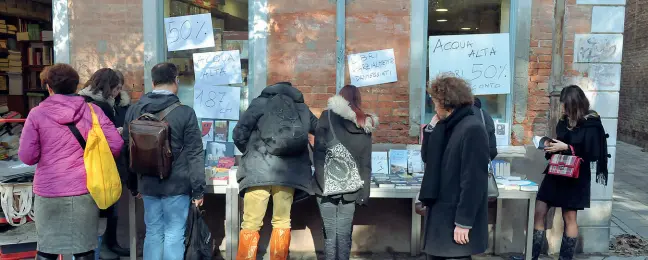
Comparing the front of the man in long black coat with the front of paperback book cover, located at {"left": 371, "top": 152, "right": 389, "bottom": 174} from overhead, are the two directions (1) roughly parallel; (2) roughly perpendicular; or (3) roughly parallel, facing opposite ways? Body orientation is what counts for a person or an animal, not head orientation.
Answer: roughly perpendicular

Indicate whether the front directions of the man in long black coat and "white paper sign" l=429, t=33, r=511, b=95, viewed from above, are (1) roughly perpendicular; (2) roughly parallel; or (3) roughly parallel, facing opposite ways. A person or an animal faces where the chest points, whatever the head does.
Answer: roughly perpendicular

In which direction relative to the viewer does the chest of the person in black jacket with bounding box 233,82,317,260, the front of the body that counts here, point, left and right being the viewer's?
facing away from the viewer

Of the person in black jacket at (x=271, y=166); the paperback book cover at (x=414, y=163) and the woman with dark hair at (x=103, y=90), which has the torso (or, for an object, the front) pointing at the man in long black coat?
the paperback book cover

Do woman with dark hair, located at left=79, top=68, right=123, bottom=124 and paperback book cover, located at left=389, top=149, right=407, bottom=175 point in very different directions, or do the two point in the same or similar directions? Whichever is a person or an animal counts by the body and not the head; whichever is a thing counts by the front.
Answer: very different directions

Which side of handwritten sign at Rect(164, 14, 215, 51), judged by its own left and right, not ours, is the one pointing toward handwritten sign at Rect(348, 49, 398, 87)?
left

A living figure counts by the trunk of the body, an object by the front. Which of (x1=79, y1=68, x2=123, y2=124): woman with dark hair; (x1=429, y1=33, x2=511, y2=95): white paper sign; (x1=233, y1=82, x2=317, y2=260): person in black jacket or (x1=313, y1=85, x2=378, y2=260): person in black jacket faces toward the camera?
the white paper sign

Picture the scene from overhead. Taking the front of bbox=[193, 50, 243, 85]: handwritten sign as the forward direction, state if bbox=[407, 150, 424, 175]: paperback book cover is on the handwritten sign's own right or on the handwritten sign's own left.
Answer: on the handwritten sign's own left

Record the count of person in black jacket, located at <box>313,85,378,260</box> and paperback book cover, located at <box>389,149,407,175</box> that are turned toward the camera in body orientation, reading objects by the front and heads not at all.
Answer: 1
